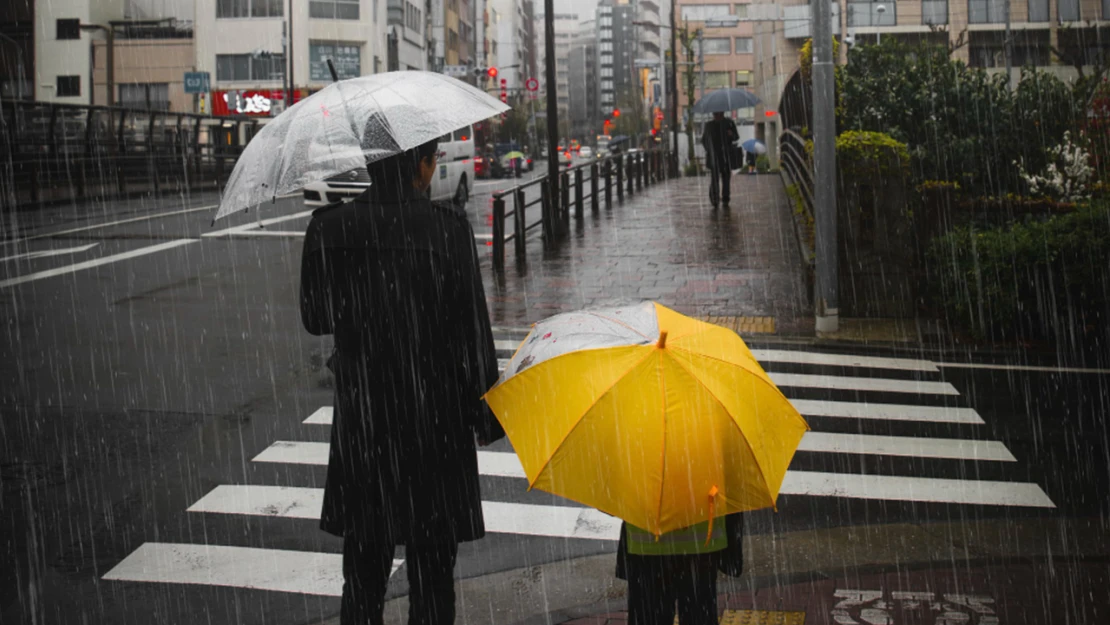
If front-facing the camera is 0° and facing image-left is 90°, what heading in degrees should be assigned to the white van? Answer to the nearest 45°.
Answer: approximately 45°

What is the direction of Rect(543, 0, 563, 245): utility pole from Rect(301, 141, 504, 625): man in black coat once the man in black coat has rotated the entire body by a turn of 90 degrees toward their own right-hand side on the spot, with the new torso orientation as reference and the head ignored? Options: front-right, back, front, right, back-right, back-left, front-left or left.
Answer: left

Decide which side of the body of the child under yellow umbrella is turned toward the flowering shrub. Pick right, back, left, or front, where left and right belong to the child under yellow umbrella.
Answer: front

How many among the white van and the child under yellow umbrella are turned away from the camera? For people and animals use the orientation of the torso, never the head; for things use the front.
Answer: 1

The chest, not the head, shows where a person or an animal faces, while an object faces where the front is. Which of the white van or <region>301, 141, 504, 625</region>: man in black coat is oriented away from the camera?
the man in black coat

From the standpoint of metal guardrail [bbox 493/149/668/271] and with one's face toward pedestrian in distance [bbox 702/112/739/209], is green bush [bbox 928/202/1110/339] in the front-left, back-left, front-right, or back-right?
back-right

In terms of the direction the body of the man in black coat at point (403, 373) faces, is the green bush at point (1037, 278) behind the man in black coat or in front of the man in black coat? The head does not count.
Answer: in front

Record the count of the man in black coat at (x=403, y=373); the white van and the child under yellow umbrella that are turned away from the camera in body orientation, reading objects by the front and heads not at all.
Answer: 2

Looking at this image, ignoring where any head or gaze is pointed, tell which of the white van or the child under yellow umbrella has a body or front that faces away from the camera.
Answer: the child under yellow umbrella

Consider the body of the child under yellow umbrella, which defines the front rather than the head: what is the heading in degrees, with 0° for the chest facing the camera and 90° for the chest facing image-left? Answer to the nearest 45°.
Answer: approximately 180°

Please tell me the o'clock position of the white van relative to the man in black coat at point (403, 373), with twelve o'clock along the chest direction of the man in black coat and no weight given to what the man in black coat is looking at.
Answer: The white van is roughly at 12 o'clock from the man in black coat.

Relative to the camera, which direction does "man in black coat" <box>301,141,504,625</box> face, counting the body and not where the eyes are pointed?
away from the camera
